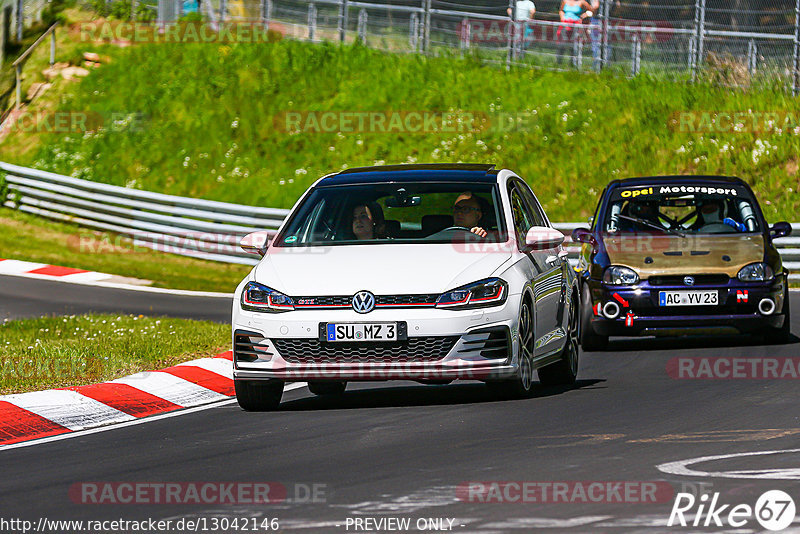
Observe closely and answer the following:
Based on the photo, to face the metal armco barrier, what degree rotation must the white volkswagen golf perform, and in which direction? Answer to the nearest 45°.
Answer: approximately 180°

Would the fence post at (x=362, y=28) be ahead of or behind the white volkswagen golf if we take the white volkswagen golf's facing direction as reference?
behind

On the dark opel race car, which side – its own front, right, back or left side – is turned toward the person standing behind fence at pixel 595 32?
back

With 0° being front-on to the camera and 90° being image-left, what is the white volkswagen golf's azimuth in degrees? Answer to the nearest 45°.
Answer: approximately 0°

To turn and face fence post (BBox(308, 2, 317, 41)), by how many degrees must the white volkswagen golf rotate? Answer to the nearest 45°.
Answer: approximately 180°

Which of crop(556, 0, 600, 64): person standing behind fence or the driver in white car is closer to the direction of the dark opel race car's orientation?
the driver in white car

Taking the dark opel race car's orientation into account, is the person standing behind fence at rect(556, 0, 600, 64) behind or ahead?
behind

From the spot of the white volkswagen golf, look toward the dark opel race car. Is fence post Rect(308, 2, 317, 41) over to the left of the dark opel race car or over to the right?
left

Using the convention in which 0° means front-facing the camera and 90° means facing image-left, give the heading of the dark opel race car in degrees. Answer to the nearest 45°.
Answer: approximately 0°

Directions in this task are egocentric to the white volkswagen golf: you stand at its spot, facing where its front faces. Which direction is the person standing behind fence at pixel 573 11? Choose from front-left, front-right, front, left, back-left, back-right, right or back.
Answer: back
